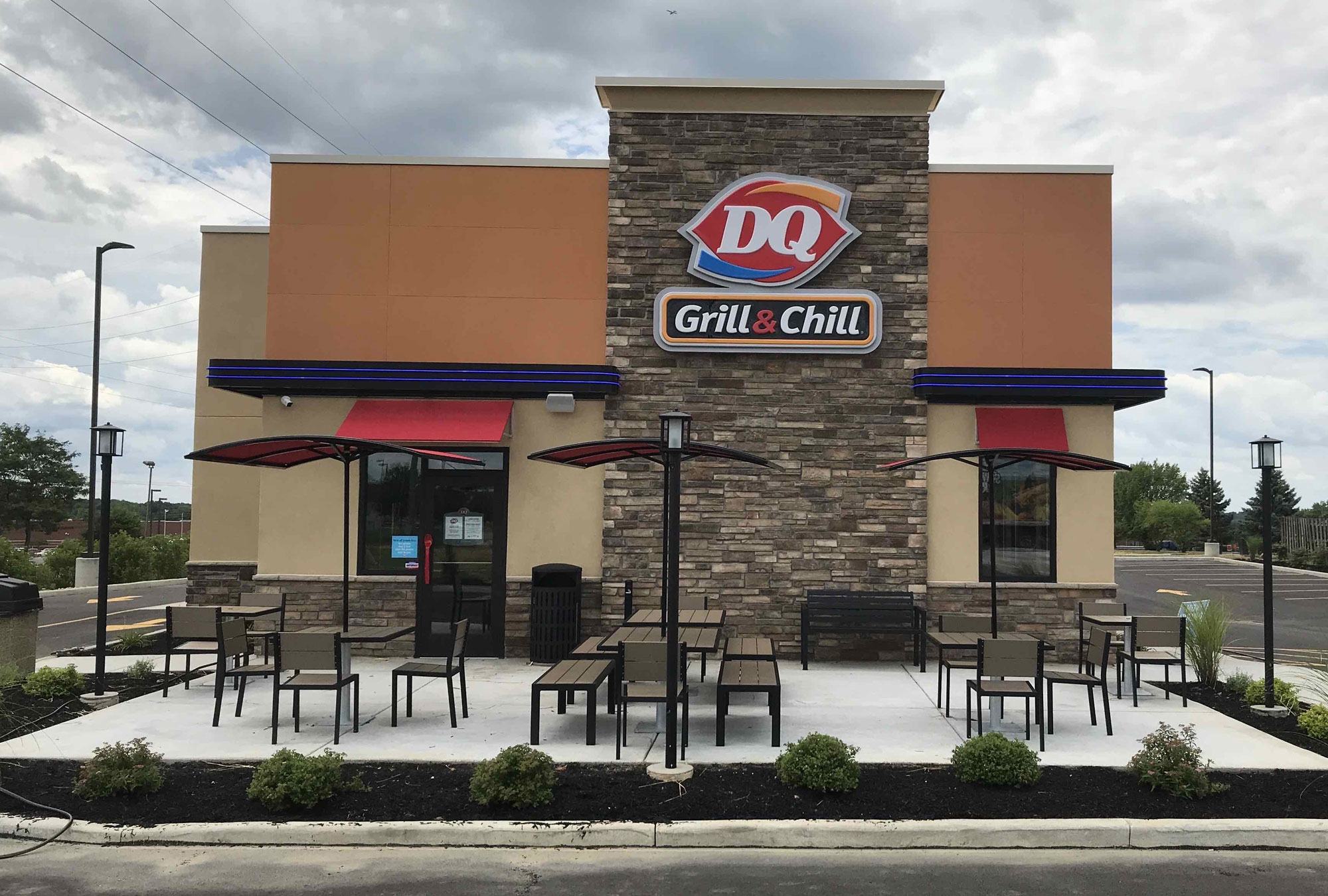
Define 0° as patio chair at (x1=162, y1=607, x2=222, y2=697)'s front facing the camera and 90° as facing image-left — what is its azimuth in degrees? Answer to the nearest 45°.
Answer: approximately 180°

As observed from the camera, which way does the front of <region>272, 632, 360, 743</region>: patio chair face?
facing away from the viewer

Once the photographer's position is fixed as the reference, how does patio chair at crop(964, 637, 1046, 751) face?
facing away from the viewer

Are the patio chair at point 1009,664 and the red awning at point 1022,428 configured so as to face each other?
yes

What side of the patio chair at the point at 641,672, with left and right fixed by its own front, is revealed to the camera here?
back

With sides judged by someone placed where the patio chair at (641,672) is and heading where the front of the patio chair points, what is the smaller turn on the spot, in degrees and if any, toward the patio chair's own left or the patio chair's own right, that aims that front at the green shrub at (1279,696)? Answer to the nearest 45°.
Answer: approximately 90° to the patio chair's own right

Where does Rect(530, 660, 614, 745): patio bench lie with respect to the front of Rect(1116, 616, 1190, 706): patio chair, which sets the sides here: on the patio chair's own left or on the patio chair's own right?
on the patio chair's own left

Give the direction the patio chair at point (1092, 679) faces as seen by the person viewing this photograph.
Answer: facing to the left of the viewer

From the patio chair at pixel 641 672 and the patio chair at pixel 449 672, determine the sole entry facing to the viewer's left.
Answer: the patio chair at pixel 449 672

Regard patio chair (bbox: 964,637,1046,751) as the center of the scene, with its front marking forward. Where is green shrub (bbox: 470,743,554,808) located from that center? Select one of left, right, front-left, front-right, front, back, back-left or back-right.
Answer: back-left

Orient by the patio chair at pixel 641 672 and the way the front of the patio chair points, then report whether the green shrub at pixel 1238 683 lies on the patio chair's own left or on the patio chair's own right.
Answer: on the patio chair's own right

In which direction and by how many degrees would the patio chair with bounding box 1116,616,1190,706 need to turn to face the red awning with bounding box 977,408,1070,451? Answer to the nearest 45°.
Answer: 0° — it already faces it

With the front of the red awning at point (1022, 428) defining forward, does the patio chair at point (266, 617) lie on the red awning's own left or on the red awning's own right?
on the red awning's own right
